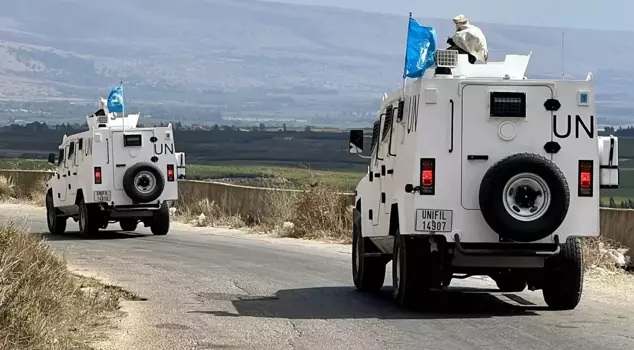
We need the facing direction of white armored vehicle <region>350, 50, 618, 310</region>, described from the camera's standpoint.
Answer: facing away from the viewer

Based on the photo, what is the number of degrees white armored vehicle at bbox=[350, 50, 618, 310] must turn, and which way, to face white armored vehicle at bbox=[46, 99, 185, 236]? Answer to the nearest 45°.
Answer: approximately 45° to its left
